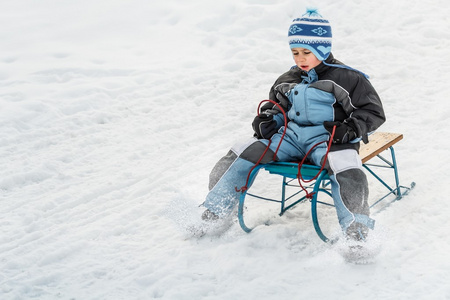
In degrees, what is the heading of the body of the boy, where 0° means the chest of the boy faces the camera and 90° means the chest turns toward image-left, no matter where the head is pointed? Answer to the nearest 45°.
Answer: approximately 45°

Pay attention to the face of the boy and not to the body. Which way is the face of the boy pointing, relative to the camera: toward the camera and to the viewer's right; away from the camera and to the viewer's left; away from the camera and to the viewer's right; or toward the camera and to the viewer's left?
toward the camera and to the viewer's left
